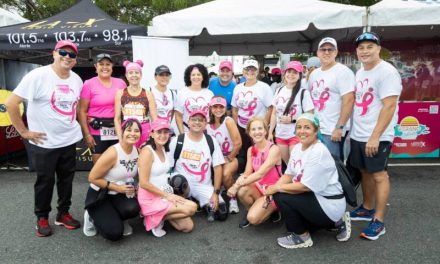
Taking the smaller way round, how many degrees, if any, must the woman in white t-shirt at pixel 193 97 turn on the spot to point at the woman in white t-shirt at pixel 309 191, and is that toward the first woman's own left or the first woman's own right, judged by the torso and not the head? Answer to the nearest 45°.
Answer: approximately 45° to the first woman's own left

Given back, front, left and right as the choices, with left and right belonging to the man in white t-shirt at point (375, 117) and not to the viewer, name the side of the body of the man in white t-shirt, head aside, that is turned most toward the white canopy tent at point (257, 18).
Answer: right

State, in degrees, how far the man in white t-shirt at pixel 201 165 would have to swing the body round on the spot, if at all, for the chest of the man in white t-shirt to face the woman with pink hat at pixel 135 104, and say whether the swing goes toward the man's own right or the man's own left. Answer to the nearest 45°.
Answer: approximately 90° to the man's own right

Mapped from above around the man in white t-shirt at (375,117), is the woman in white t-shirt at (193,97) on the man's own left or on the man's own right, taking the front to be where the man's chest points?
on the man's own right

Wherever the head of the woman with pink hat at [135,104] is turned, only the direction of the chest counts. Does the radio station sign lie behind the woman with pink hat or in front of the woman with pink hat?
behind

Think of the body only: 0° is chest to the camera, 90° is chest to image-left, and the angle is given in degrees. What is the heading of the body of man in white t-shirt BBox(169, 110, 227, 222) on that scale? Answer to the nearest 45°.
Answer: approximately 0°
